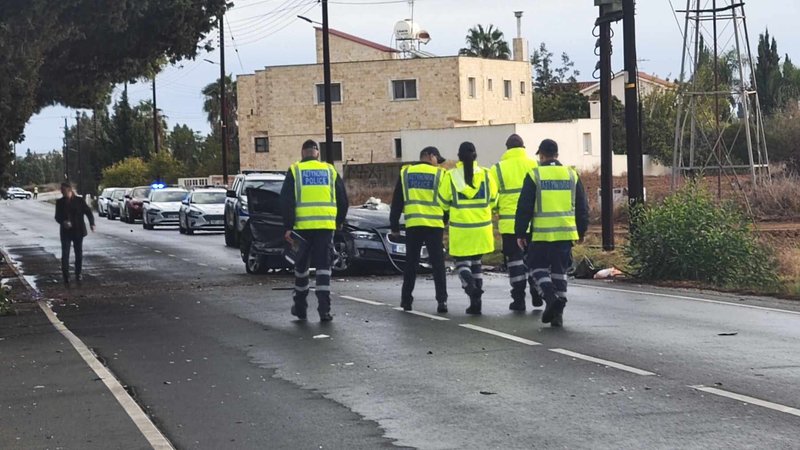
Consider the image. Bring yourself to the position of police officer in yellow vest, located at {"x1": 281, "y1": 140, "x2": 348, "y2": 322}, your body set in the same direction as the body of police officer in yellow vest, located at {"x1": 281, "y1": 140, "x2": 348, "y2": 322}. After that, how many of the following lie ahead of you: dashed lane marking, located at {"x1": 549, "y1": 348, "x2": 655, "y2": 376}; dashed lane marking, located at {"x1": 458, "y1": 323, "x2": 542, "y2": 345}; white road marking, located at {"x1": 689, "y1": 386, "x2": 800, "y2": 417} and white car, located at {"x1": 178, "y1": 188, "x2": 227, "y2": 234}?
1

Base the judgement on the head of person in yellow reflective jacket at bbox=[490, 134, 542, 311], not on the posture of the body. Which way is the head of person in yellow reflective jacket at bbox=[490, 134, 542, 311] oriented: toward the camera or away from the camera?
away from the camera

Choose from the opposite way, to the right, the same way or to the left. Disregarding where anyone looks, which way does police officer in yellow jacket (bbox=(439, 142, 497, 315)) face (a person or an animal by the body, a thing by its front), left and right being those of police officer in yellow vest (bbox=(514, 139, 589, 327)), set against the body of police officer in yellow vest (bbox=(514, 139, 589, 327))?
the same way

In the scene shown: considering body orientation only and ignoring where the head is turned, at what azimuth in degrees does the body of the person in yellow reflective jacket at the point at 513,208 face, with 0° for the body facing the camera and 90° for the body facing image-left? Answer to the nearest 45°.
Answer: approximately 180°

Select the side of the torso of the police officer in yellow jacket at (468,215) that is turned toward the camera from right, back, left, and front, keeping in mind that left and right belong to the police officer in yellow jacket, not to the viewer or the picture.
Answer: back

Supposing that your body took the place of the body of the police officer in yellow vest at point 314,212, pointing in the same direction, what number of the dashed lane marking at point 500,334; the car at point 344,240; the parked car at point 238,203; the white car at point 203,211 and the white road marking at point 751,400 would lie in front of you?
3

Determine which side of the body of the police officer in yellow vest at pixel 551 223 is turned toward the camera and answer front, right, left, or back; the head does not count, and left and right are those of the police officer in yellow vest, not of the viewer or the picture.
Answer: back

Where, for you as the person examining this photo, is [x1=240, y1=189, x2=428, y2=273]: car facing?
facing the viewer and to the right of the viewer

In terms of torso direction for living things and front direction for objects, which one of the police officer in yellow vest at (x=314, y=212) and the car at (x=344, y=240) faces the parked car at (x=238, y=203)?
the police officer in yellow vest

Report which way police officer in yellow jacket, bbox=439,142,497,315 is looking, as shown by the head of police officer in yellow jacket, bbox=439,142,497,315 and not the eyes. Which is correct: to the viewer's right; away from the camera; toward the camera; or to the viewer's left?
away from the camera

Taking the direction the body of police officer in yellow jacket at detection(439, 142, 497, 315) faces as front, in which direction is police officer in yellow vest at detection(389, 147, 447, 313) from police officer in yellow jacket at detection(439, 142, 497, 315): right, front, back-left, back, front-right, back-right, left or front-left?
left

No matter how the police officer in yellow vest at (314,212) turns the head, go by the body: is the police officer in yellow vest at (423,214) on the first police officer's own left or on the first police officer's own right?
on the first police officer's own right

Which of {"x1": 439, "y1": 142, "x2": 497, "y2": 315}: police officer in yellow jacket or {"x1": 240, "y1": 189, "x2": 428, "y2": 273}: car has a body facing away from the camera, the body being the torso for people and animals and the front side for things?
the police officer in yellow jacket

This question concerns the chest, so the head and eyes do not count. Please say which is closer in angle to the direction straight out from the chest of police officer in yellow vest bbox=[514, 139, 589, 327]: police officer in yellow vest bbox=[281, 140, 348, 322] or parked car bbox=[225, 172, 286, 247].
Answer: the parked car

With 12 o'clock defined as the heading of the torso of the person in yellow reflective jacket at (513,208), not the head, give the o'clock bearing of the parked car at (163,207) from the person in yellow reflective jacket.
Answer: The parked car is roughly at 11 o'clock from the person in yellow reflective jacket.

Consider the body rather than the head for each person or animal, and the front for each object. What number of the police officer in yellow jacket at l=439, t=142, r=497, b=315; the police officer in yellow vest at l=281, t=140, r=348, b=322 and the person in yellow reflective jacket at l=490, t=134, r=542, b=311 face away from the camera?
3

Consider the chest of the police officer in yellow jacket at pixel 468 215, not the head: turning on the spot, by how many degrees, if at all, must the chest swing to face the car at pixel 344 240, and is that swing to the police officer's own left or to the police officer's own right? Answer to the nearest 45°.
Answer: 0° — they already face it

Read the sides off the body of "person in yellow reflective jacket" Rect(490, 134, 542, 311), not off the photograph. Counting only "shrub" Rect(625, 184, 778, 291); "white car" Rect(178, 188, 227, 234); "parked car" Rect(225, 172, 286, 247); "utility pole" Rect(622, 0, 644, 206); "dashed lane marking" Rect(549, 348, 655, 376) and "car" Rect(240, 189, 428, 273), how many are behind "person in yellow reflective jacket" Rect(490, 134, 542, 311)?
1

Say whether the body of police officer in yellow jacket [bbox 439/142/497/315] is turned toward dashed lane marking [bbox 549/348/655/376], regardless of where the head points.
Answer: no

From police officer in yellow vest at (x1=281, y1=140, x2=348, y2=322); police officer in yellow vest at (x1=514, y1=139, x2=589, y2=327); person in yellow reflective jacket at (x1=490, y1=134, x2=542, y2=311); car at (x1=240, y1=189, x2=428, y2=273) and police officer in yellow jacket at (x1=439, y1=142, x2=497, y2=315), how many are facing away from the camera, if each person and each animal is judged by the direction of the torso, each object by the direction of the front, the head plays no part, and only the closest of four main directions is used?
4

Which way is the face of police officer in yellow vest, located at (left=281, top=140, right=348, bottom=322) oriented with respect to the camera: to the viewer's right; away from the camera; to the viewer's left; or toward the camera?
away from the camera

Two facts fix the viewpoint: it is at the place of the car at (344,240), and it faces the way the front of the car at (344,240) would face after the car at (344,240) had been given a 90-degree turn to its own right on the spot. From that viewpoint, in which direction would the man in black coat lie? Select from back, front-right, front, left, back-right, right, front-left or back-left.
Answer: front-right

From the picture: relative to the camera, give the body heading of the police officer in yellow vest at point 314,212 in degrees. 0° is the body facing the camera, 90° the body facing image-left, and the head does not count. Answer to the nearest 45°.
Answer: approximately 180°

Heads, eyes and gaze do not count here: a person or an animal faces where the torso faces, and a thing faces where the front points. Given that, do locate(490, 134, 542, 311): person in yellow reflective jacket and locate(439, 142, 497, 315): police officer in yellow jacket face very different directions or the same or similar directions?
same or similar directions
